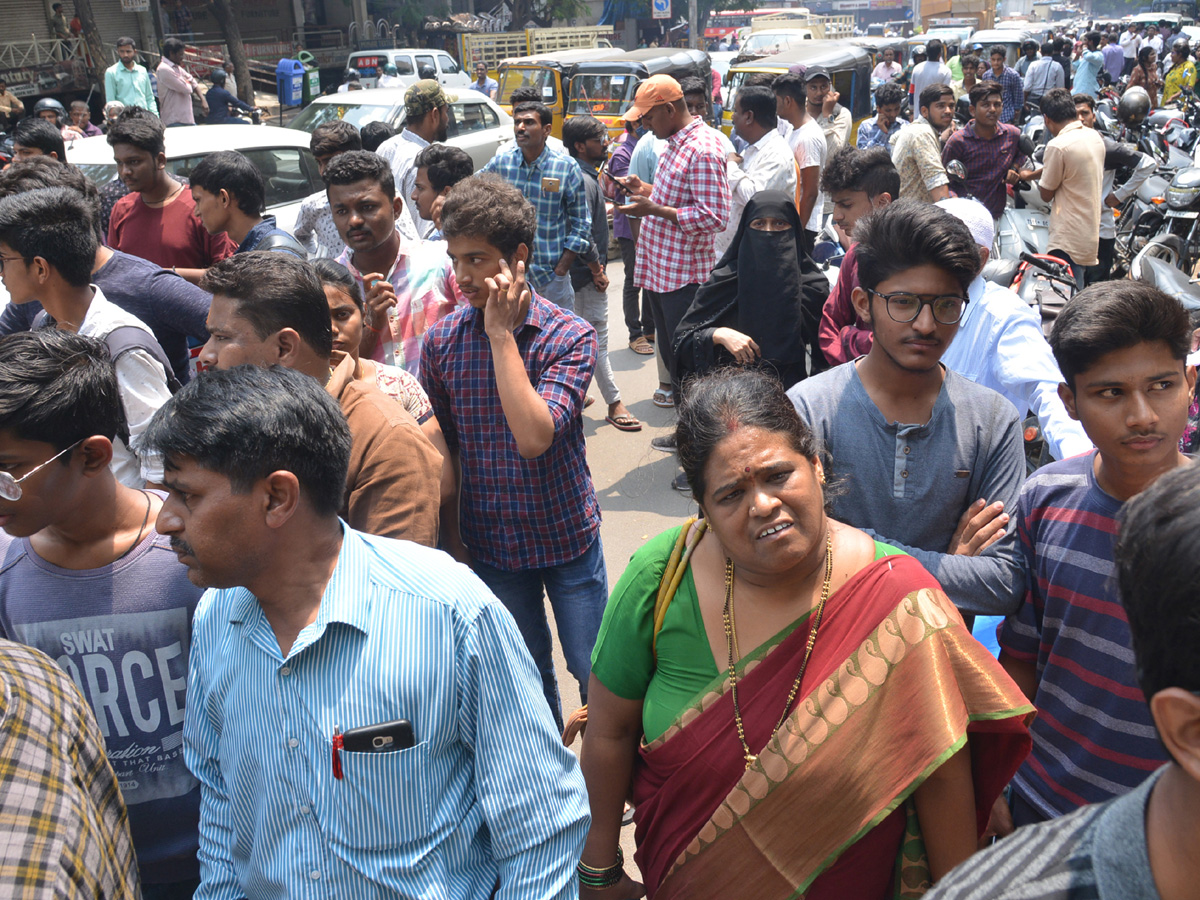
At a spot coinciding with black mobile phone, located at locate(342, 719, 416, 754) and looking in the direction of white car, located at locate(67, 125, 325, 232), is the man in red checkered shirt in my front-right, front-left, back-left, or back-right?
front-right

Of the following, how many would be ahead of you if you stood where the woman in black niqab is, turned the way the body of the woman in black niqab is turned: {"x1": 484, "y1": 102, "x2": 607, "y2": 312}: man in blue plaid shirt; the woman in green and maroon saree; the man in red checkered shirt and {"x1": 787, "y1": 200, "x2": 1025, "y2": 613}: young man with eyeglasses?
2

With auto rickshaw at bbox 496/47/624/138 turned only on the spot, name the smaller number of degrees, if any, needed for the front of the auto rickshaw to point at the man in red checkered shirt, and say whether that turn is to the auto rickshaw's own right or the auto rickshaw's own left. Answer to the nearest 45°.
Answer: approximately 45° to the auto rickshaw's own left

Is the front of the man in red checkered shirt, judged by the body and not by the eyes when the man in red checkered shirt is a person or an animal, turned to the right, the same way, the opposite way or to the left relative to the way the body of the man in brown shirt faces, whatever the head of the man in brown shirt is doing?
the same way

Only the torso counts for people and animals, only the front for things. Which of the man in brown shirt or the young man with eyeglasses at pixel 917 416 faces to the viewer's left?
the man in brown shirt

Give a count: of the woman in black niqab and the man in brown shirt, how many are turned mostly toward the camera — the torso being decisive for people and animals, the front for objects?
1

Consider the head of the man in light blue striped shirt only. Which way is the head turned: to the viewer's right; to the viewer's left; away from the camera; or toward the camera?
to the viewer's left

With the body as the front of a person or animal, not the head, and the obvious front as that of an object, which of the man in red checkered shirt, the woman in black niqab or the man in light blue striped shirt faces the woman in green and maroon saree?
the woman in black niqab

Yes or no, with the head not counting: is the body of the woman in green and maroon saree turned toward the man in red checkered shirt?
no

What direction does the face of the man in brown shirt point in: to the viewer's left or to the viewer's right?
to the viewer's left

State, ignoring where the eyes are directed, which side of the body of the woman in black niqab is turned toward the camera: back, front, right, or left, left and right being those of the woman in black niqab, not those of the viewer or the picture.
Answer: front

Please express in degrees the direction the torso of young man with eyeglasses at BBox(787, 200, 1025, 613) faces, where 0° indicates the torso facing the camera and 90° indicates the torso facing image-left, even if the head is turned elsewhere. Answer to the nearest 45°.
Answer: approximately 0°

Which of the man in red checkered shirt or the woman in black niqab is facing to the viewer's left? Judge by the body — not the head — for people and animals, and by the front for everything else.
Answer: the man in red checkered shirt

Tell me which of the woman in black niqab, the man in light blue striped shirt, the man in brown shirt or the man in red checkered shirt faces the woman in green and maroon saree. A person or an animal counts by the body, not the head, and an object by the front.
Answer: the woman in black niqab

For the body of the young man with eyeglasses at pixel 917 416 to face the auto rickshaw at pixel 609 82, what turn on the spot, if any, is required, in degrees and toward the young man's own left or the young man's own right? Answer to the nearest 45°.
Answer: approximately 180°

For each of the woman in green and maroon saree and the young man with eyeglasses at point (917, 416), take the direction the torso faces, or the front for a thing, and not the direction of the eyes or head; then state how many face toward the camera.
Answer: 2

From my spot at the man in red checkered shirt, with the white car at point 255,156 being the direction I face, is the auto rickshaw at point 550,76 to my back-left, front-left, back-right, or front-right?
front-right

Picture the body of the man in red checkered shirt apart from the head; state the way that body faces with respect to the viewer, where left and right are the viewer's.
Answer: facing to the left of the viewer
